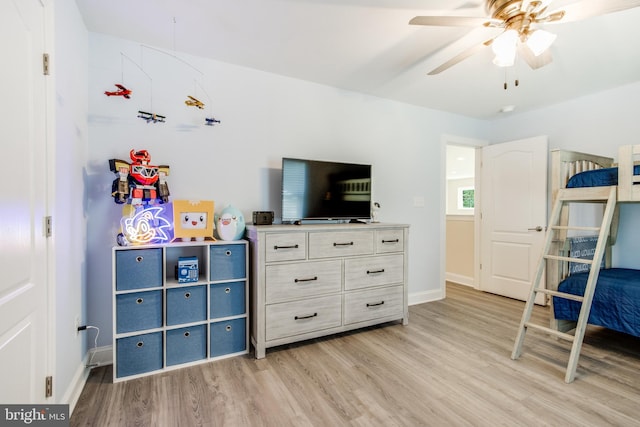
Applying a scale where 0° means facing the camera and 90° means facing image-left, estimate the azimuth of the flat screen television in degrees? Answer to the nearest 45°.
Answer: approximately 315°

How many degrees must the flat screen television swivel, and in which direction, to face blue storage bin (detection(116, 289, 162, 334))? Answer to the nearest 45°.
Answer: approximately 90° to its right

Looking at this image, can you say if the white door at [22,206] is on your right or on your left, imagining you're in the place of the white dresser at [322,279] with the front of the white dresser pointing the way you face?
on your right

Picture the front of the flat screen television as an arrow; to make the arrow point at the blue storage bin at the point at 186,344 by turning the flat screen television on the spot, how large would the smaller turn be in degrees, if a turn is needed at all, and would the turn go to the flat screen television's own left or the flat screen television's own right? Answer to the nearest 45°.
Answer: approximately 90° to the flat screen television's own right

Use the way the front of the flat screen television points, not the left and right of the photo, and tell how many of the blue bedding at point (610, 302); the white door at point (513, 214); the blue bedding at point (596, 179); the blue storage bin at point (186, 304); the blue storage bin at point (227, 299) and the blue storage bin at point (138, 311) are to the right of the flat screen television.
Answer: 3

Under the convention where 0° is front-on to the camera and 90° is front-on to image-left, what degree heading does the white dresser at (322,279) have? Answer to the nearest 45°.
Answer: approximately 315°
